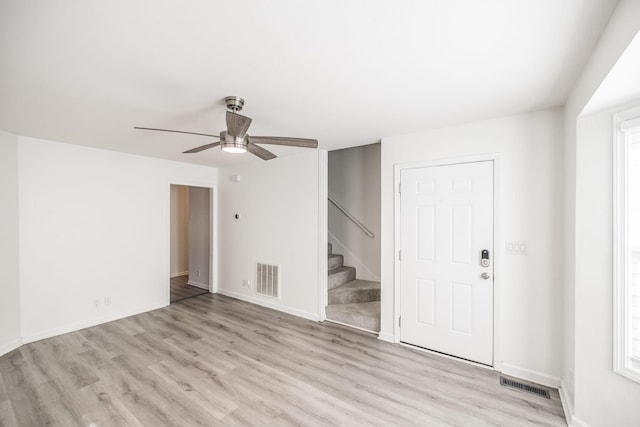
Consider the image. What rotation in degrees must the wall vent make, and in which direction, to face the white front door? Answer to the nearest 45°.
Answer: approximately 90° to its left

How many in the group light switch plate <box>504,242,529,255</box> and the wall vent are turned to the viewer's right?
0

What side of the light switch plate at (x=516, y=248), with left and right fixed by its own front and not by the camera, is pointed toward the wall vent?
right

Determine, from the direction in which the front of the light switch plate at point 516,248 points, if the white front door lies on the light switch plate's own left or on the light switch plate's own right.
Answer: on the light switch plate's own right

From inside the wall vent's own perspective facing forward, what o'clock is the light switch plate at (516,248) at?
The light switch plate is roughly at 9 o'clock from the wall vent.

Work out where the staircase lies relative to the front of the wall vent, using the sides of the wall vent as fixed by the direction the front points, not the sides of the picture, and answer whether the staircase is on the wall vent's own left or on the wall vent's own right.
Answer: on the wall vent's own left

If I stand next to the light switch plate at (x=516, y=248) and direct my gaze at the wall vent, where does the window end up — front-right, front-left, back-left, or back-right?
back-left

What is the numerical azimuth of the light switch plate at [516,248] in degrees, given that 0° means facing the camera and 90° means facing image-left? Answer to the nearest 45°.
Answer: approximately 0°

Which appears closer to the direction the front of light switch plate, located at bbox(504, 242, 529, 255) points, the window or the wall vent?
the window

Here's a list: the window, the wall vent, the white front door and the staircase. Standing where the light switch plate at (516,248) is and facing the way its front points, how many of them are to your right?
3

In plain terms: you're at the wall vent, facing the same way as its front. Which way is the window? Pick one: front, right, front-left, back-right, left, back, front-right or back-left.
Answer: left
